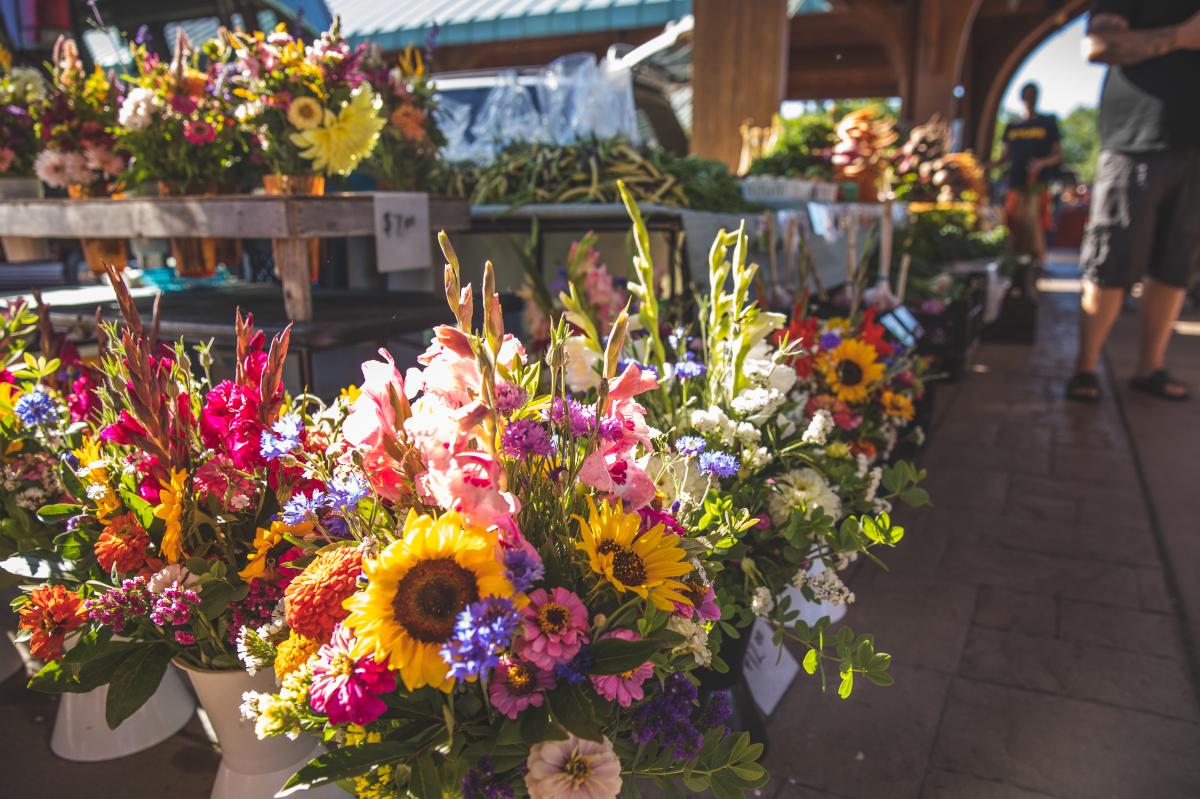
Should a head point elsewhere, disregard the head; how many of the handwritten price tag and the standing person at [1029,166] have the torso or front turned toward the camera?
2

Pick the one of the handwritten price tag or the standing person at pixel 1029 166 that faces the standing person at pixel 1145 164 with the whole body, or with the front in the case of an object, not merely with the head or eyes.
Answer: the standing person at pixel 1029 166

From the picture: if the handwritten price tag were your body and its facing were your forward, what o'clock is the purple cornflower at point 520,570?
The purple cornflower is roughly at 12 o'clock from the handwritten price tag.

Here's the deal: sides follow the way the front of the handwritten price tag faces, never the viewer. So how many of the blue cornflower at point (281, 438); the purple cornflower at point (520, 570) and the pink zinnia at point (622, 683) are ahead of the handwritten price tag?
3

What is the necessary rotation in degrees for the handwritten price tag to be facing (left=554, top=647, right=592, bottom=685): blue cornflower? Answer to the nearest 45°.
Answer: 0° — it already faces it

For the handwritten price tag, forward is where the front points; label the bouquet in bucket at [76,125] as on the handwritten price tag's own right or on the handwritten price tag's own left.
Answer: on the handwritten price tag's own right

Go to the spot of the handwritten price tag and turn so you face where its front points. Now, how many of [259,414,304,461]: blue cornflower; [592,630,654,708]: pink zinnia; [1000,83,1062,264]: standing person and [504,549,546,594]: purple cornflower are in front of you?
3

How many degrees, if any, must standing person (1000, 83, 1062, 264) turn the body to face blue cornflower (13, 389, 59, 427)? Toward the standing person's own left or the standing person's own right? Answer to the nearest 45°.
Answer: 0° — they already face it
